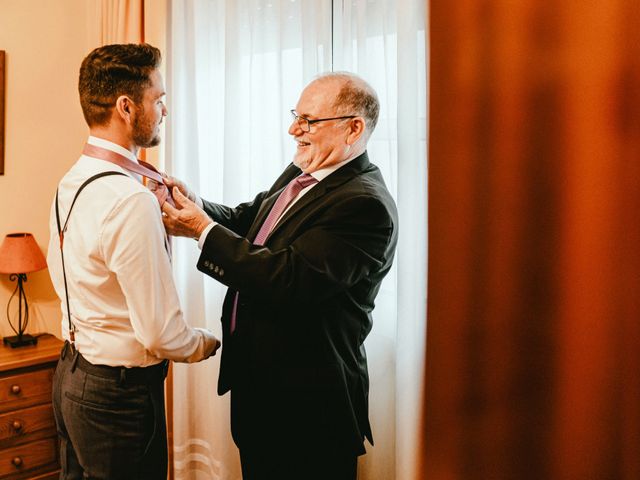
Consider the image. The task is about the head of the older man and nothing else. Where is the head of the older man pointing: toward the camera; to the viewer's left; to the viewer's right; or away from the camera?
to the viewer's left

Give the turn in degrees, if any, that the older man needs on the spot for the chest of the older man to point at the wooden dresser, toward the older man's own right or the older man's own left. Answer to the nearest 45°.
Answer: approximately 45° to the older man's own right

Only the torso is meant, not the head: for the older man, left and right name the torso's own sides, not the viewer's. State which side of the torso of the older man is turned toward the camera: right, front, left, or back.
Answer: left

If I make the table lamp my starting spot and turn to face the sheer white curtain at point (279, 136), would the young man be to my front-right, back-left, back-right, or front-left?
front-right

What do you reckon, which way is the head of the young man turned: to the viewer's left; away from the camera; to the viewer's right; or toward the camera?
to the viewer's right

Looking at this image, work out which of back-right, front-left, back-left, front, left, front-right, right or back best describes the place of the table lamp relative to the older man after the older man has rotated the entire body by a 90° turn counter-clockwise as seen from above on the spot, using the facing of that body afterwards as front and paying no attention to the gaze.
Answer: back-right
